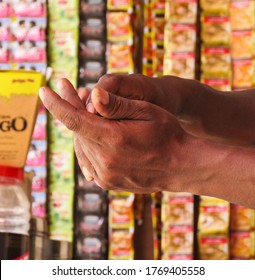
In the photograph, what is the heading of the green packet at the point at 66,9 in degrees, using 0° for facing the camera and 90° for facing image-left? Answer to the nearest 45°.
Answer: approximately 0°

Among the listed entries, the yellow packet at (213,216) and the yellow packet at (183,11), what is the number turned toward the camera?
2

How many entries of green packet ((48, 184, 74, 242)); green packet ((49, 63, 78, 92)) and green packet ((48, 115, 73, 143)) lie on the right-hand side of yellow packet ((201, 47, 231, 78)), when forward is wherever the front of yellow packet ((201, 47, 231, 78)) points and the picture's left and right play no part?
3

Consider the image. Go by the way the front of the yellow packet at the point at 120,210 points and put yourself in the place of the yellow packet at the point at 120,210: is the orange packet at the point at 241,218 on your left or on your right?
on your left

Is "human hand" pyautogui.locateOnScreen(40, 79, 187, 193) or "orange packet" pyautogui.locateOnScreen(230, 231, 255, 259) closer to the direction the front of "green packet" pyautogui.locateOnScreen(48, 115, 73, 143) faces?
the human hand

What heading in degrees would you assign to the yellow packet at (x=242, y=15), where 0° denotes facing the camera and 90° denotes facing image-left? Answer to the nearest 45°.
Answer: approximately 0°
